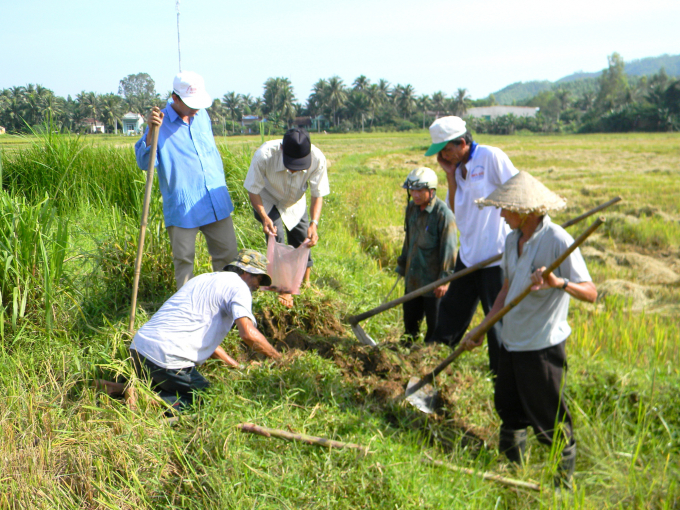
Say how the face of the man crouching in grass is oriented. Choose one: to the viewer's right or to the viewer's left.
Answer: to the viewer's right

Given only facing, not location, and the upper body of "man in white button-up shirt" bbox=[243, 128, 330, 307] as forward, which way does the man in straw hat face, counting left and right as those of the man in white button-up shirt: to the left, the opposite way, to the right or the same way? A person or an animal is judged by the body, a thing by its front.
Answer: to the right

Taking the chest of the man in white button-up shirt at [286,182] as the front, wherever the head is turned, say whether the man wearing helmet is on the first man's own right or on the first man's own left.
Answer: on the first man's own left

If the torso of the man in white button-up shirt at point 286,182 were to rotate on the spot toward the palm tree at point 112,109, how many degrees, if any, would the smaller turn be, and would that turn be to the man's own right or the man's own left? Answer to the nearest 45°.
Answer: approximately 135° to the man's own right

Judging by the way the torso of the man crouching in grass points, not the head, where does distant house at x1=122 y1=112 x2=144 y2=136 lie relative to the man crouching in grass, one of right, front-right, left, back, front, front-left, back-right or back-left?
left

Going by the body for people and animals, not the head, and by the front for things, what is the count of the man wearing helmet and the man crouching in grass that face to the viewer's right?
1

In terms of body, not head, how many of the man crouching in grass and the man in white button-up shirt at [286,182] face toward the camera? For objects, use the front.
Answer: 1

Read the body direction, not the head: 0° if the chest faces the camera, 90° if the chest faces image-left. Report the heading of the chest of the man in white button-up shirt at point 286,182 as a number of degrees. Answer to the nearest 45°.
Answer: approximately 0°

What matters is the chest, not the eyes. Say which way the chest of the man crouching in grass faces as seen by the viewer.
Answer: to the viewer's right

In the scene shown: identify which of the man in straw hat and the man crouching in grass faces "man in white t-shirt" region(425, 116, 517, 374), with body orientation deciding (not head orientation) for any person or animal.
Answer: the man crouching in grass

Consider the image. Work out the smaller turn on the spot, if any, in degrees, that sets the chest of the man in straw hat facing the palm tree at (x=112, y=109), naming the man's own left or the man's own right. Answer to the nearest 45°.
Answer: approximately 90° to the man's own right

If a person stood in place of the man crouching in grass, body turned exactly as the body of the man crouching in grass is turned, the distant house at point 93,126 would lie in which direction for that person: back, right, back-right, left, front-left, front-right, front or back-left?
left
